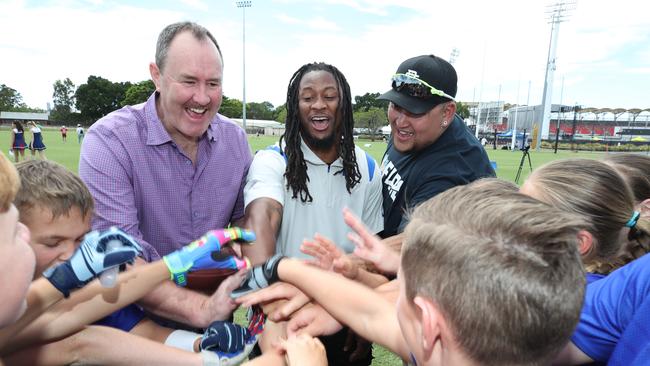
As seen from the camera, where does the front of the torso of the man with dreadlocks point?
toward the camera

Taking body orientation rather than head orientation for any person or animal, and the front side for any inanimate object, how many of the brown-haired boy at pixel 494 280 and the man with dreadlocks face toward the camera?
1

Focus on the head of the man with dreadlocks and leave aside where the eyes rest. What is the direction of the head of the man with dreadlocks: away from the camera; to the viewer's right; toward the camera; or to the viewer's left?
toward the camera

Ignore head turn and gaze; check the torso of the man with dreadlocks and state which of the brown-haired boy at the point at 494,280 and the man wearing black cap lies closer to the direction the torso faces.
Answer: the brown-haired boy

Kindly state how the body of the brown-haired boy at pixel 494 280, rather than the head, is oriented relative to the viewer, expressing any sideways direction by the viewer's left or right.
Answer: facing away from the viewer and to the left of the viewer

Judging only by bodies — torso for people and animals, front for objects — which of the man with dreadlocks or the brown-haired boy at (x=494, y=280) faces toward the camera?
the man with dreadlocks

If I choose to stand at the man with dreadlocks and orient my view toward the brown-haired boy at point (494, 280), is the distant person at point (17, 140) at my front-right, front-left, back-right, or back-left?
back-right

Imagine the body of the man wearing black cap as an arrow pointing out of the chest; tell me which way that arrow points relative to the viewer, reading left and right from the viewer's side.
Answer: facing the viewer and to the left of the viewer

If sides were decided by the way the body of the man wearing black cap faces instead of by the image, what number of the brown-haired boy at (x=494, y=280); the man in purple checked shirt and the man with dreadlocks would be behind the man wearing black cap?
0

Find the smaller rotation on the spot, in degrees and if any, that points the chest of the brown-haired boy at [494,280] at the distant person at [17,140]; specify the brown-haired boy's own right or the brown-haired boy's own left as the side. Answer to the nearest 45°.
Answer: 0° — they already face them

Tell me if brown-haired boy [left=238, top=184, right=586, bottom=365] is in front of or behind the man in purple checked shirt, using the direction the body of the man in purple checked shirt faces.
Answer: in front

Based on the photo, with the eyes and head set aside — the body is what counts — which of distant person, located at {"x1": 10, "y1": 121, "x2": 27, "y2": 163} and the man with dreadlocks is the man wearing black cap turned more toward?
the man with dreadlocks

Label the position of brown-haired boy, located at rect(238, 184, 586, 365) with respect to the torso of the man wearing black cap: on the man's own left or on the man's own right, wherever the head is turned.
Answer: on the man's own left

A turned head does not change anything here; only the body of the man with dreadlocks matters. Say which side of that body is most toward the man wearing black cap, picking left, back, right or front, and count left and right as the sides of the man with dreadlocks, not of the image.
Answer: left

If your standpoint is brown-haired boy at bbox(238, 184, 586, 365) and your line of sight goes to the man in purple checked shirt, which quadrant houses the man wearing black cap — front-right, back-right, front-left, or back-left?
front-right

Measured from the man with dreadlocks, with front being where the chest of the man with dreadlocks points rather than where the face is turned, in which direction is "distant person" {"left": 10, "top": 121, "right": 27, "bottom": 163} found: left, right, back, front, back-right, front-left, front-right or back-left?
back-right

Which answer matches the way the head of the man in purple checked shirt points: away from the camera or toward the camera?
toward the camera

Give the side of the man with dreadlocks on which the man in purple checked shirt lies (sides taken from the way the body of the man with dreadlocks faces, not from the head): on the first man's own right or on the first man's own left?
on the first man's own right

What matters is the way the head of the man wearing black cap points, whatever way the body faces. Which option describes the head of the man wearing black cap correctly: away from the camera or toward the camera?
toward the camera

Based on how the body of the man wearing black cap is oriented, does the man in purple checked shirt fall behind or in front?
in front
